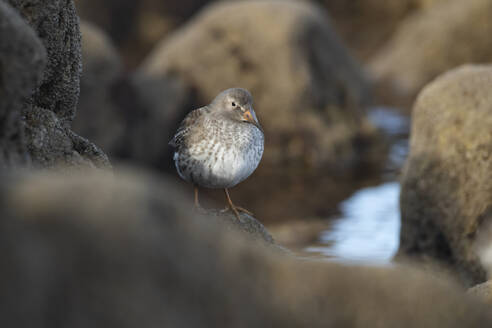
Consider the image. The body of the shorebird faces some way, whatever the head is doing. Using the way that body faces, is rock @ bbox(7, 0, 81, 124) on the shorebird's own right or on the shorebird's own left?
on the shorebird's own right

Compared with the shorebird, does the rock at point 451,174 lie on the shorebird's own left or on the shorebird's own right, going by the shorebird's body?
on the shorebird's own left

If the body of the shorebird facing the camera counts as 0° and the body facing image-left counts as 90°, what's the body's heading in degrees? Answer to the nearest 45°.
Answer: approximately 315°

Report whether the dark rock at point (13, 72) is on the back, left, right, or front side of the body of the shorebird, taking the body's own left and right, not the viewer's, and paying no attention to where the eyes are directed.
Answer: right

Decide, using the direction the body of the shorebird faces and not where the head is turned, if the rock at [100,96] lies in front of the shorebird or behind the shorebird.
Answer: behind
